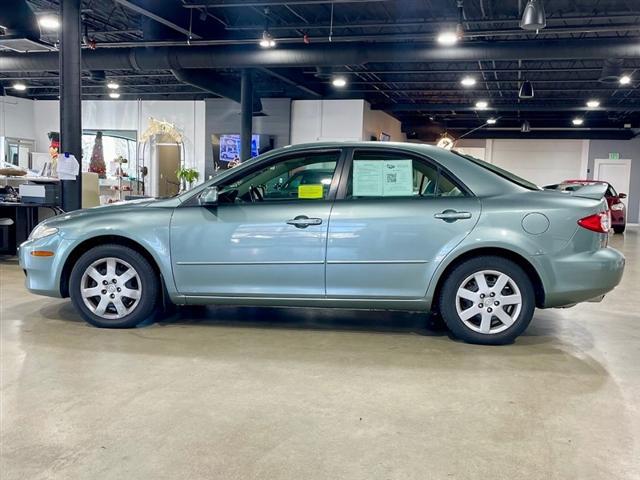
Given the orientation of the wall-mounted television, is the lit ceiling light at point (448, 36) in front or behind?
in front

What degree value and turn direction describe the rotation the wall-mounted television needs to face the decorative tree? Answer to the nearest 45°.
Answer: approximately 45° to its right

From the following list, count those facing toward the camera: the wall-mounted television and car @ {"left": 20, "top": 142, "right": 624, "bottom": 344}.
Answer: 1

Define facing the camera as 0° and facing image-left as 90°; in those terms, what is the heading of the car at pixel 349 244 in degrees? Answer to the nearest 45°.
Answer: approximately 90°

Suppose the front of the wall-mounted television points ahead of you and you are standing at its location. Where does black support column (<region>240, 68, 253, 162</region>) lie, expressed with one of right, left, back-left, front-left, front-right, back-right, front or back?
front

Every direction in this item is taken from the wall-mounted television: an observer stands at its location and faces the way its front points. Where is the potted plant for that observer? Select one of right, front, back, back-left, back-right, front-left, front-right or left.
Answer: right

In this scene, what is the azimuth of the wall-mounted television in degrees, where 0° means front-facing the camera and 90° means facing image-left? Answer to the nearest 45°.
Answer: approximately 0°

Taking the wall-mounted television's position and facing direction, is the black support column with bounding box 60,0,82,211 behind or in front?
in front

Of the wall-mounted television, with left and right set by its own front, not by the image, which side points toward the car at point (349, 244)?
front

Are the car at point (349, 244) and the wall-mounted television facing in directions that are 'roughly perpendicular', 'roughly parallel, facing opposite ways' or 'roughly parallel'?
roughly perpendicular
